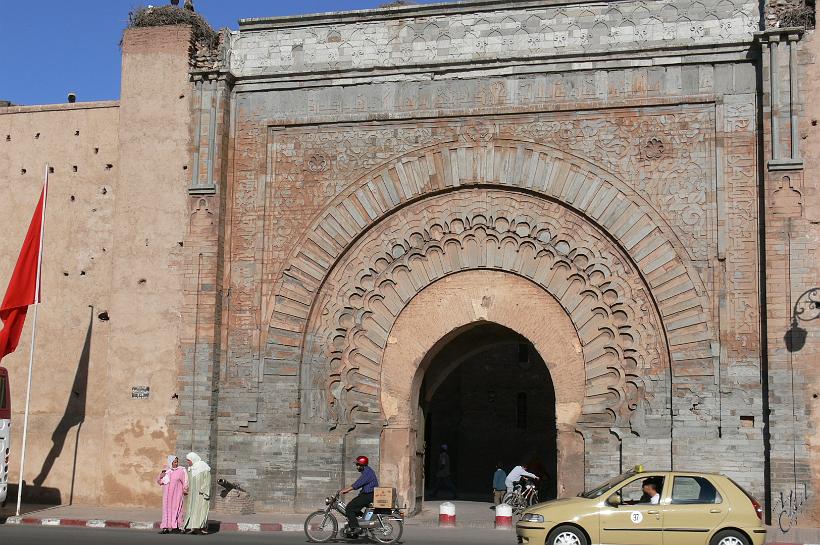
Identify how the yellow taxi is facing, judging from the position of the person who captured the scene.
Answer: facing to the left of the viewer

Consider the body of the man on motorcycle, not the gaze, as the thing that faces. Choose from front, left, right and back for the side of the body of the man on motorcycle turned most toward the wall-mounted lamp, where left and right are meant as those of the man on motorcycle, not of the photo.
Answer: back

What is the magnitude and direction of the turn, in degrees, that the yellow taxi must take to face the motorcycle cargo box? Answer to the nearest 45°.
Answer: approximately 45° to its right

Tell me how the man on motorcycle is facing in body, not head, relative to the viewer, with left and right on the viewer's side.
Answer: facing to the left of the viewer

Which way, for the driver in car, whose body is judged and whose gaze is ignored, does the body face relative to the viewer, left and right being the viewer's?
facing to the left of the viewer

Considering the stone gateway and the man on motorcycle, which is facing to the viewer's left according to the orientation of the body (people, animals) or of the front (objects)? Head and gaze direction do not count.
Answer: the man on motorcycle

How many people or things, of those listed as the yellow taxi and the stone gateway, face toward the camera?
1

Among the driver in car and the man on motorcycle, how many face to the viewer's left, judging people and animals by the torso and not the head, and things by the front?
2

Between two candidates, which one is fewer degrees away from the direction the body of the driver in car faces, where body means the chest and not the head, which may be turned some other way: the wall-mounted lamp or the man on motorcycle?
the man on motorcycle

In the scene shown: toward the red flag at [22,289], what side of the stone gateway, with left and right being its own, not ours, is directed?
right

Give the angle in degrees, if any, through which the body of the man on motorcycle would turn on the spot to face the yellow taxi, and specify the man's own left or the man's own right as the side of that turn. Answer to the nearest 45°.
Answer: approximately 135° to the man's own left

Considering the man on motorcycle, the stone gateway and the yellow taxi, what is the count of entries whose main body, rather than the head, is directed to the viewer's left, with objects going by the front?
2
